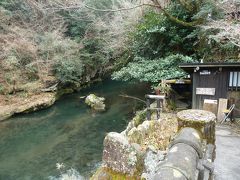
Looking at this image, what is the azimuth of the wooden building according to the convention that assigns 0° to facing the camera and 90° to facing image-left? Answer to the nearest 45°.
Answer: approximately 0°

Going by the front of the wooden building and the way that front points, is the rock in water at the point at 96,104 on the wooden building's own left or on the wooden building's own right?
on the wooden building's own right

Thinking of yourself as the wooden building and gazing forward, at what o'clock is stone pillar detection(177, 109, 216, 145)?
The stone pillar is roughly at 12 o'clock from the wooden building.

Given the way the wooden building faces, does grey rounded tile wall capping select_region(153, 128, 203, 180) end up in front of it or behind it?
in front

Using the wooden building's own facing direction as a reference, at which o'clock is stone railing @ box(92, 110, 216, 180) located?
The stone railing is roughly at 12 o'clock from the wooden building.

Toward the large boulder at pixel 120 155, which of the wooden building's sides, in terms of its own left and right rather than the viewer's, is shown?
front

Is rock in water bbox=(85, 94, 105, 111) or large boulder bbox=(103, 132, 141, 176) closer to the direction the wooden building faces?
the large boulder
